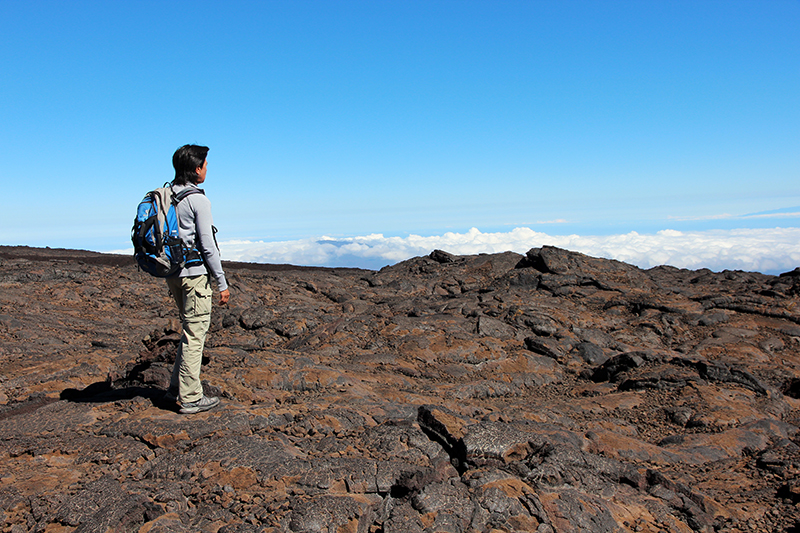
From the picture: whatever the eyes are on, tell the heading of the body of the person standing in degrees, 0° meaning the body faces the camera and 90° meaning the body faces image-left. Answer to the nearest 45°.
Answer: approximately 270°
